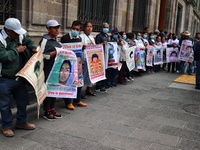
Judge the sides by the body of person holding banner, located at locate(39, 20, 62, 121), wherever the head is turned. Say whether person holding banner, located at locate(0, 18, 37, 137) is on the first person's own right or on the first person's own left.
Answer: on the first person's own right

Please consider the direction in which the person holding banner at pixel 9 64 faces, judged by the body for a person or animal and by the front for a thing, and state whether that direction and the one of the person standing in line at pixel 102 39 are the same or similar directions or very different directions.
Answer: same or similar directions

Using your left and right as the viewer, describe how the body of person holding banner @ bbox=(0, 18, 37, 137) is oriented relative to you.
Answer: facing the viewer and to the right of the viewer

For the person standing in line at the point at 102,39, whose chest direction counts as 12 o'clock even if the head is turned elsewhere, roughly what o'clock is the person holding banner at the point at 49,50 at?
The person holding banner is roughly at 2 o'clock from the person standing in line.

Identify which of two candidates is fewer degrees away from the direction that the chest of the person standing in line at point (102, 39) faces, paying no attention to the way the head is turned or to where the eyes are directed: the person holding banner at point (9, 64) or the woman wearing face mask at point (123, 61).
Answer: the person holding banner

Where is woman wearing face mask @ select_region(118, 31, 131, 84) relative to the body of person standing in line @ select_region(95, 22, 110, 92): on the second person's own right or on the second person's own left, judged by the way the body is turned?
on the second person's own left

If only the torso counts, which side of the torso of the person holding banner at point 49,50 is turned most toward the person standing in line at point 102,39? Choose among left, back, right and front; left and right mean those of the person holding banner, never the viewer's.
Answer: left

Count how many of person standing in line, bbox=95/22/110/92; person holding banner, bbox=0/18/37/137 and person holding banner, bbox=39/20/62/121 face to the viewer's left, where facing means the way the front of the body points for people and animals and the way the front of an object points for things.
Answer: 0

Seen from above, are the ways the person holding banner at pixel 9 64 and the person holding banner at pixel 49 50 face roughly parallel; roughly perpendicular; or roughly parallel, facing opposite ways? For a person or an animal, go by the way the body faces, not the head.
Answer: roughly parallel

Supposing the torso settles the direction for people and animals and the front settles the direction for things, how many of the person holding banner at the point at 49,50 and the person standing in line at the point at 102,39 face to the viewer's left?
0

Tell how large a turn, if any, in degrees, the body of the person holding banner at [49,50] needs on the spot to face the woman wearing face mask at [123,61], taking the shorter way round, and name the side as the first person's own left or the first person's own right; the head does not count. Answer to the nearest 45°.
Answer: approximately 90° to the first person's own left

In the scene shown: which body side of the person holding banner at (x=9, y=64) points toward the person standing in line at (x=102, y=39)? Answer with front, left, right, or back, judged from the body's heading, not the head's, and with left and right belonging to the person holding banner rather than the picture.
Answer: left

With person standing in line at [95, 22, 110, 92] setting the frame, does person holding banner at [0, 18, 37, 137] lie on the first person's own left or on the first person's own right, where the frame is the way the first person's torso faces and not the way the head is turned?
on the first person's own right
